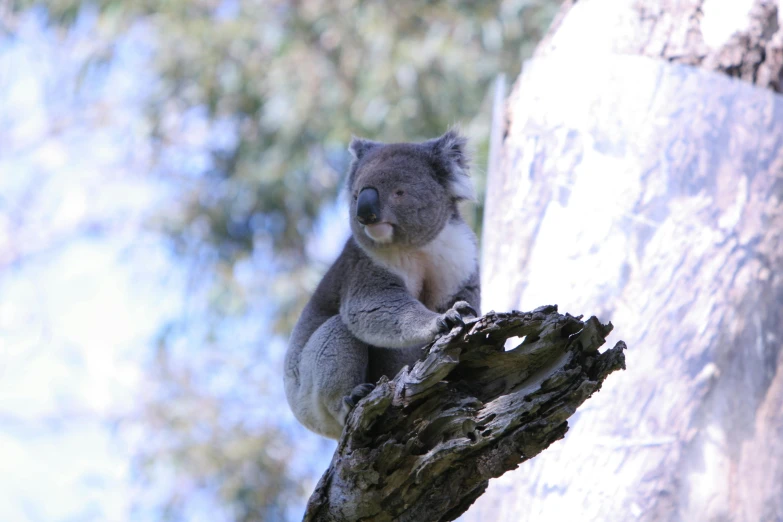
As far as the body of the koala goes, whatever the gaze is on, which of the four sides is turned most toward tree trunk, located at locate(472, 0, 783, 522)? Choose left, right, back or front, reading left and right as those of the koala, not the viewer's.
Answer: left

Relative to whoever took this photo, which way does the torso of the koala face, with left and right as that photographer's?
facing the viewer and to the right of the viewer
